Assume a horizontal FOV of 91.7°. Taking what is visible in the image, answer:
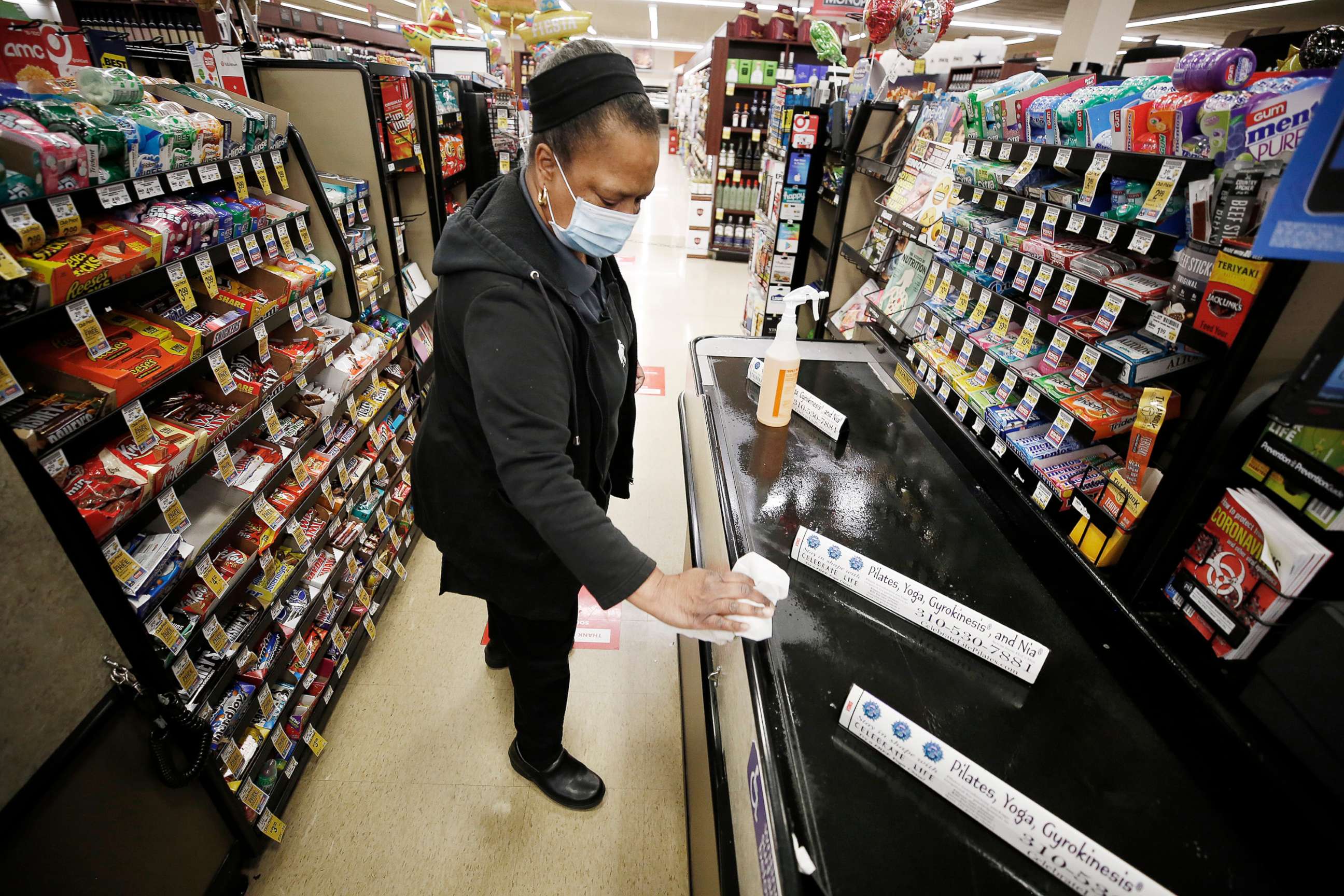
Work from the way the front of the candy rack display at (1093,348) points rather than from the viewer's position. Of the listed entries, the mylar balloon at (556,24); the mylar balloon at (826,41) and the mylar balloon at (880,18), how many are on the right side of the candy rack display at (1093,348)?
3

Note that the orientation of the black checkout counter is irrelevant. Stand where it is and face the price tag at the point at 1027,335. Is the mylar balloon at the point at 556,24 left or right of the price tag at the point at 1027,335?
left

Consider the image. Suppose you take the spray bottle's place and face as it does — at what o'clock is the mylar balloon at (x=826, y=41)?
The mylar balloon is roughly at 9 o'clock from the spray bottle.

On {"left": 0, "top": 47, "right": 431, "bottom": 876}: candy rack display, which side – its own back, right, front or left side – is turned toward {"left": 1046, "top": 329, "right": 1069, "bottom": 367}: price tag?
front

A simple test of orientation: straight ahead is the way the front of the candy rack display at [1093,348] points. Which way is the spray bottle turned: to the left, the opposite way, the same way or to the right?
the opposite way

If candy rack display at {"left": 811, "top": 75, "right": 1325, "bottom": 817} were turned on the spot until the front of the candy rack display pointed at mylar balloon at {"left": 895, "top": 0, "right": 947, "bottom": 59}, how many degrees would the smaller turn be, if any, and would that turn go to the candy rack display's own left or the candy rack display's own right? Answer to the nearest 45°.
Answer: approximately 90° to the candy rack display's own right

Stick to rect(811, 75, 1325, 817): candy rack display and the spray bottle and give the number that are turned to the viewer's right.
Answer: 1

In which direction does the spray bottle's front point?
to the viewer's right

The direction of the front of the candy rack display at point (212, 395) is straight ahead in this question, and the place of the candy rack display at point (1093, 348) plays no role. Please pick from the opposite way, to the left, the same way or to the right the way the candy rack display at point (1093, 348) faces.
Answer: the opposite way

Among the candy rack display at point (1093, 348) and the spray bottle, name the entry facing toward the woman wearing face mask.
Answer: the candy rack display

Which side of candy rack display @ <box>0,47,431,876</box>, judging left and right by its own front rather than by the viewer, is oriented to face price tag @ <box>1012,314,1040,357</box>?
front

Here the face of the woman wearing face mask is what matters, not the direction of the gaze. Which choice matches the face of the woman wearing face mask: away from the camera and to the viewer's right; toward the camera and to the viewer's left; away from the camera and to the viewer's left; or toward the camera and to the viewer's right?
toward the camera and to the viewer's right

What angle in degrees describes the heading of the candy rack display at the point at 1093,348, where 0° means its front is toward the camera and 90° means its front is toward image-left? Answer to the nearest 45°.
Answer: approximately 45°

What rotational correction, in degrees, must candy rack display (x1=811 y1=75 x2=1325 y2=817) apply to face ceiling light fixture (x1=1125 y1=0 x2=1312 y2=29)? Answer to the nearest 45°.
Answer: approximately 135° to its right
